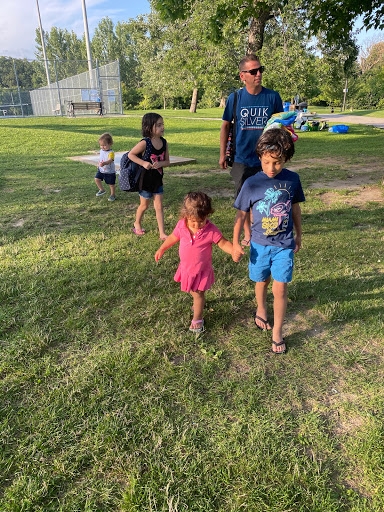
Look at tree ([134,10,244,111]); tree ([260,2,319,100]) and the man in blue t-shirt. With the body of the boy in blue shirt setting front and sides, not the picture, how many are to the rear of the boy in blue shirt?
3

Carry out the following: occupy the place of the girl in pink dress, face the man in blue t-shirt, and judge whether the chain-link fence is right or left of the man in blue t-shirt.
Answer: left

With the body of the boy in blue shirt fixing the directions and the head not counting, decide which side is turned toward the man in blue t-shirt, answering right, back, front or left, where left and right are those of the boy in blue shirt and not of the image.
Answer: back

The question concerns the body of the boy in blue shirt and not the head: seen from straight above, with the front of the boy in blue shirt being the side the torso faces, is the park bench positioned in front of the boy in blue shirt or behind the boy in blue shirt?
behind

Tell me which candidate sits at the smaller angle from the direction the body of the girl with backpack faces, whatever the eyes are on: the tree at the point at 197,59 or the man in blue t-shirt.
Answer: the man in blue t-shirt

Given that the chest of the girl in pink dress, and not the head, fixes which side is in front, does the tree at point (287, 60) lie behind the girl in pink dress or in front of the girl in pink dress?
behind

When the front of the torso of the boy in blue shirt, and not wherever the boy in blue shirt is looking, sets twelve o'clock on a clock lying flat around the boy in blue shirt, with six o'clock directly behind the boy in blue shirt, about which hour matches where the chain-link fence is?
The chain-link fence is roughly at 5 o'clock from the boy in blue shirt.

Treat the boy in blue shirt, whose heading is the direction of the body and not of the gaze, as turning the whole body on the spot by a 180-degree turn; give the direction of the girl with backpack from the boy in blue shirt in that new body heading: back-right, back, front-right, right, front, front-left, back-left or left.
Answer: front-left

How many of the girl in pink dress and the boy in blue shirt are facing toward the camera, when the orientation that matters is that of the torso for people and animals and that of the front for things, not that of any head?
2

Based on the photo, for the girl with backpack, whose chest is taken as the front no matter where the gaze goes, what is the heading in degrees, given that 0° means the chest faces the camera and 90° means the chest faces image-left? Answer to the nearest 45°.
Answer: approximately 315°
